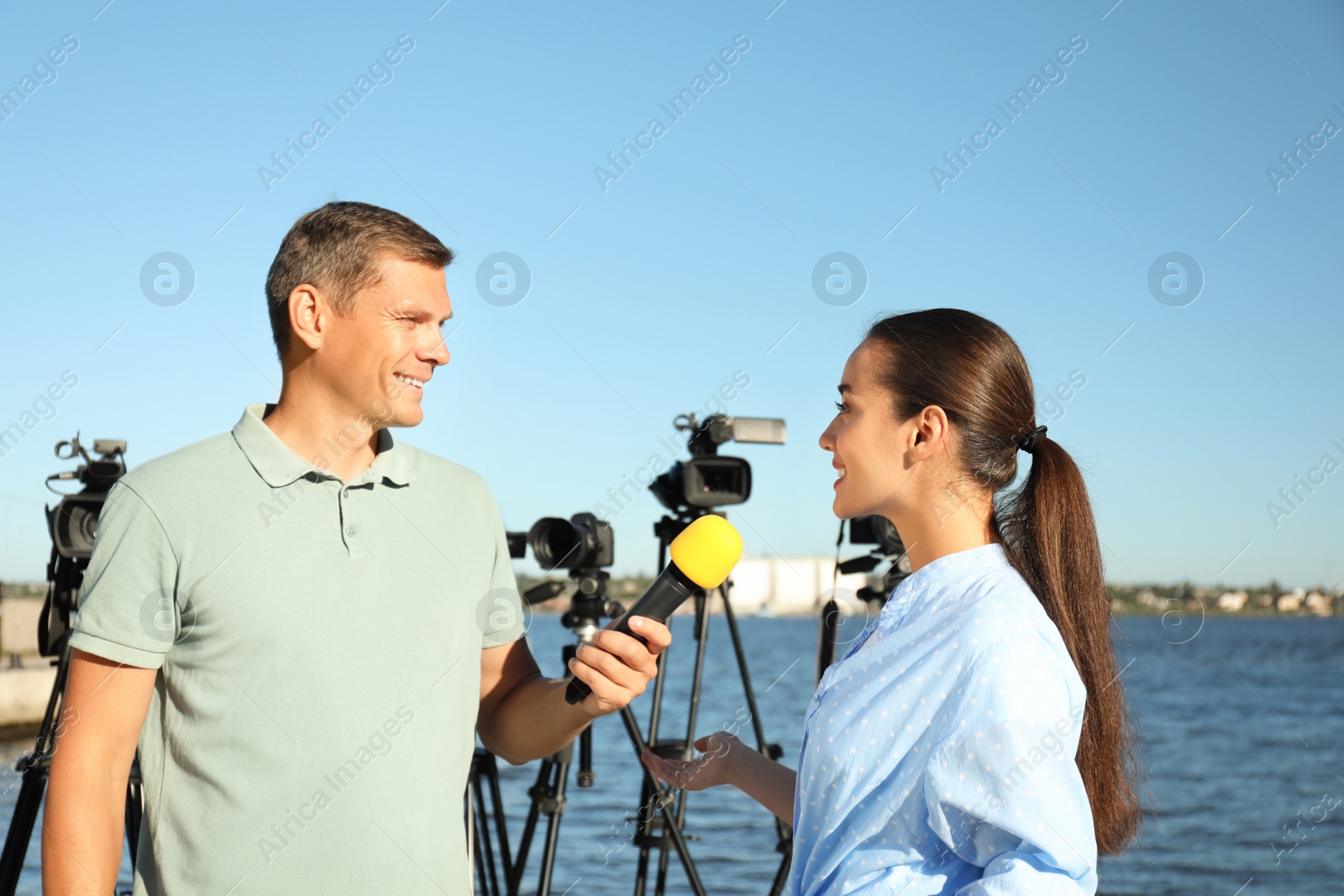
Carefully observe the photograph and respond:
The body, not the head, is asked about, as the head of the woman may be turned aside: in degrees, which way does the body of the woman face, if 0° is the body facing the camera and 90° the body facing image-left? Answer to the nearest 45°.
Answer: approximately 90°

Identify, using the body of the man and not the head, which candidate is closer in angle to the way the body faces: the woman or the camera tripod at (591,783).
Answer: the woman

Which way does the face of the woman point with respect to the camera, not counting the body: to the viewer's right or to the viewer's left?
to the viewer's left

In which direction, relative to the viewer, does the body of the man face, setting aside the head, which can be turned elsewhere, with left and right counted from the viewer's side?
facing the viewer and to the right of the viewer

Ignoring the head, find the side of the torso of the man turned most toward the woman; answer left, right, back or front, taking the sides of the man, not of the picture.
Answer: left

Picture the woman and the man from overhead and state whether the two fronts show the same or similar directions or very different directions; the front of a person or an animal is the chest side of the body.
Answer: very different directions

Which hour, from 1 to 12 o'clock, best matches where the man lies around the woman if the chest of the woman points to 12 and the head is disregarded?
The man is roughly at 12 o'clock from the woman.
